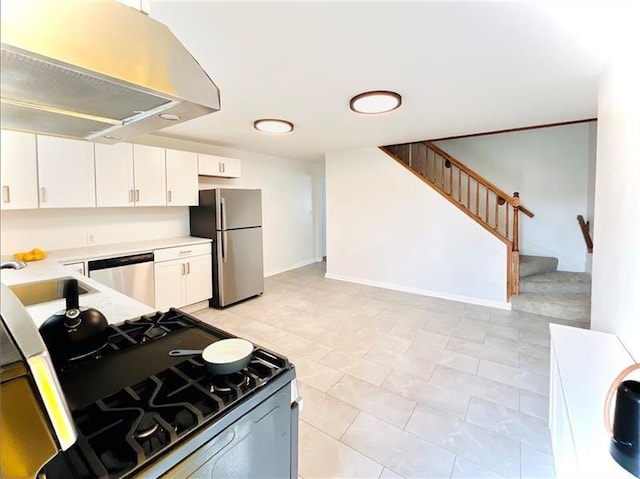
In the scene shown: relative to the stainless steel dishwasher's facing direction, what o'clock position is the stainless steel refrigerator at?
The stainless steel refrigerator is roughly at 10 o'clock from the stainless steel dishwasher.

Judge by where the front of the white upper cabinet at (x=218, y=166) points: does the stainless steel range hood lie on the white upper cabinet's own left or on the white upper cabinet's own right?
on the white upper cabinet's own right

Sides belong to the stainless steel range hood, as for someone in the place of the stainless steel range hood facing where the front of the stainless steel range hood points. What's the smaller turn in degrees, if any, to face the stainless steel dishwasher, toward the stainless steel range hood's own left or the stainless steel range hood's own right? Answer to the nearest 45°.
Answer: approximately 45° to the stainless steel range hood's own left

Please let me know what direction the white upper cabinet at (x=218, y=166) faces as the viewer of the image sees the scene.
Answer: facing the viewer and to the right of the viewer

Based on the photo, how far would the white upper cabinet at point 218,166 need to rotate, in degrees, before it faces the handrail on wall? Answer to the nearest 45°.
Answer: approximately 45° to its left

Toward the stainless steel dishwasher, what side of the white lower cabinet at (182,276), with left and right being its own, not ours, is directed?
right

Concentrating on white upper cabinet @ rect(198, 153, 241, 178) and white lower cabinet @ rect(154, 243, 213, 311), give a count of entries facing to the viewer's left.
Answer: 0

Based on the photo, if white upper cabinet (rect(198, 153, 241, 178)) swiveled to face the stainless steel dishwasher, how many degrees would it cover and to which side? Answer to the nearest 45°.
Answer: approximately 90° to its right

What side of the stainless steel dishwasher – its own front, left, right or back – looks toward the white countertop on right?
front

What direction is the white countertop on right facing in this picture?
to the viewer's left
